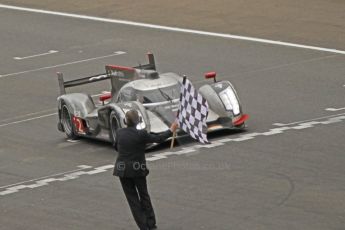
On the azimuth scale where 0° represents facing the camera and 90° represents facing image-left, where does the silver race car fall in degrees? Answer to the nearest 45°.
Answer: approximately 315°
